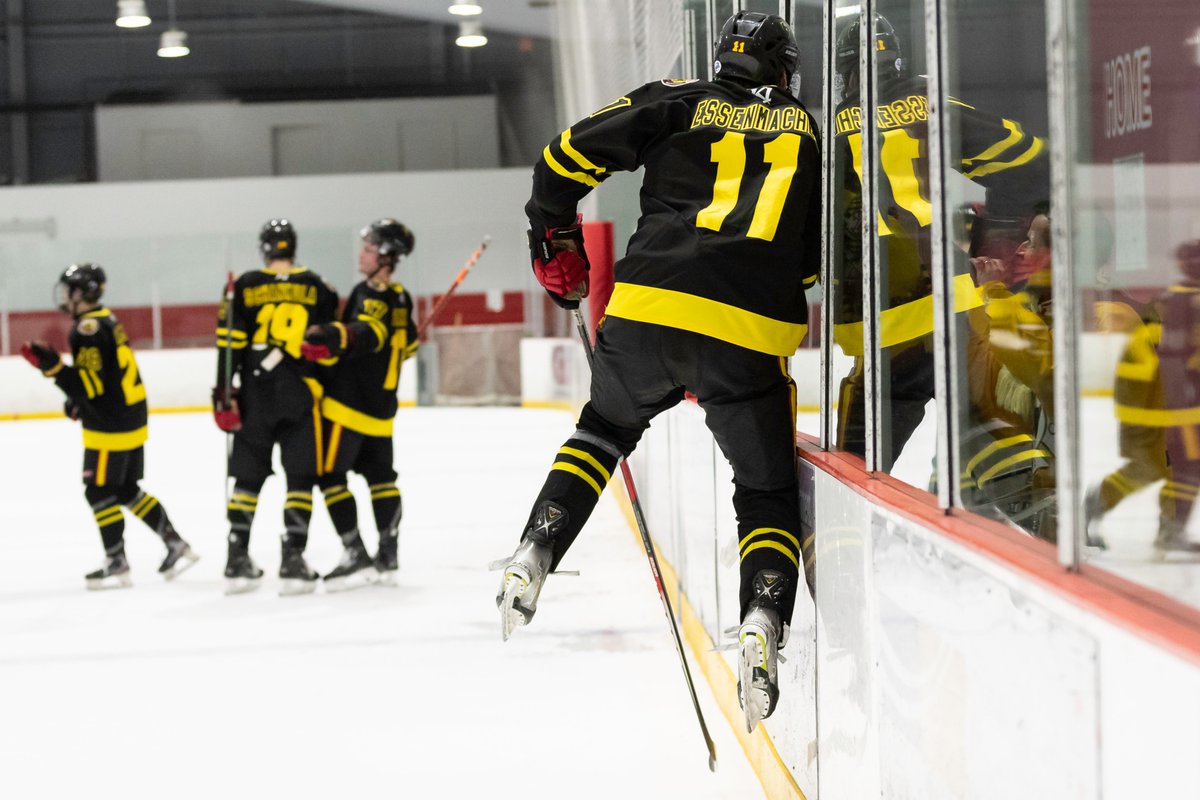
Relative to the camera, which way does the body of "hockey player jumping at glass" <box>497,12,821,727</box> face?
away from the camera

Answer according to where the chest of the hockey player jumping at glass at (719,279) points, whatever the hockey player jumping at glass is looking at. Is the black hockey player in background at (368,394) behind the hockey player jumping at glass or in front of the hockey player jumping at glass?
in front

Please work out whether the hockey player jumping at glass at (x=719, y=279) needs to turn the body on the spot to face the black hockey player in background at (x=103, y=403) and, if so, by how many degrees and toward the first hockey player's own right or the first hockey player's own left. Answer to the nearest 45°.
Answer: approximately 45° to the first hockey player's own left

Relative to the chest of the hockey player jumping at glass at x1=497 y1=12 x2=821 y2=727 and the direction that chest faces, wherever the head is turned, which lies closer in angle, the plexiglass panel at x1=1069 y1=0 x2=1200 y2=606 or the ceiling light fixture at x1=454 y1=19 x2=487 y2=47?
the ceiling light fixture

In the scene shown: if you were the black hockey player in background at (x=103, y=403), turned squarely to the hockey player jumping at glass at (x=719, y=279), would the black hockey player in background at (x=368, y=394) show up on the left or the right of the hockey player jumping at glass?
left

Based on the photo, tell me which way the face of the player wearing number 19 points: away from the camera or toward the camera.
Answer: away from the camera

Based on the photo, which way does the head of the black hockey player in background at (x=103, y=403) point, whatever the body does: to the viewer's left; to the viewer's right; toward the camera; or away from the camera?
to the viewer's left

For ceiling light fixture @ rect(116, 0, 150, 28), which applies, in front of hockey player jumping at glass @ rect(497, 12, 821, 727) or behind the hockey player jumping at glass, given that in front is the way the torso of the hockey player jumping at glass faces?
in front
